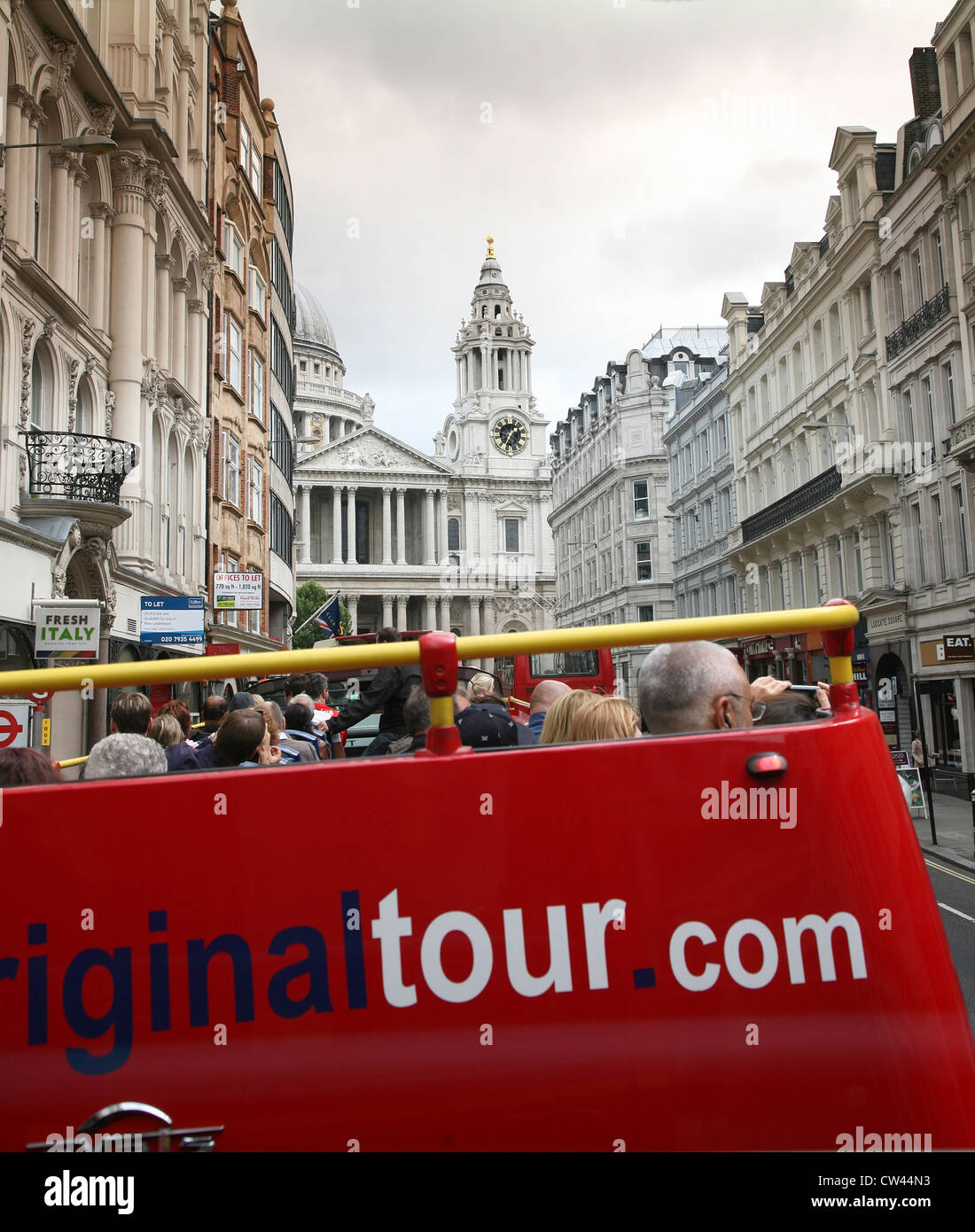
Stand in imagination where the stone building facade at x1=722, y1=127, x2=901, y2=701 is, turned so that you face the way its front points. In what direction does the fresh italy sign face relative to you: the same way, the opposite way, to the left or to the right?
to the left

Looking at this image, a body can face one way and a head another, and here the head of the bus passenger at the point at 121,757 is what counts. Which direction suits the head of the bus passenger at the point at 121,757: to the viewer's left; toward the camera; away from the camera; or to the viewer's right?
away from the camera

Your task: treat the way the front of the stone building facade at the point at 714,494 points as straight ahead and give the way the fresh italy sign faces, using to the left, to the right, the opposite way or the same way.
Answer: to the left

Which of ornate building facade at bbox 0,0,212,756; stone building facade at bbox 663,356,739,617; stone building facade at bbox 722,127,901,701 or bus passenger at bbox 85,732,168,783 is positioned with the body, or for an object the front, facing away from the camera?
the bus passenger

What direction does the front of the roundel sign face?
toward the camera

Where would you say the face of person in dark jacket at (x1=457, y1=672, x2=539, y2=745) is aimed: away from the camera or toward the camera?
away from the camera

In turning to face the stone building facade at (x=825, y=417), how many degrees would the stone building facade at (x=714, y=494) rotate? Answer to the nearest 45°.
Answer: approximately 45° to its left

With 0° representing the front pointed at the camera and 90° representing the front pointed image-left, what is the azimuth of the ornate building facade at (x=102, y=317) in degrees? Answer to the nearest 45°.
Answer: approximately 315°

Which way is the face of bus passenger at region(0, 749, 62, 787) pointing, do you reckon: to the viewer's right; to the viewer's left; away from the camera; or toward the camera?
away from the camera

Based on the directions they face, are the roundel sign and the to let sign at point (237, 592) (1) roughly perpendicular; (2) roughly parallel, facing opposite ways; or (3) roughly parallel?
roughly parallel

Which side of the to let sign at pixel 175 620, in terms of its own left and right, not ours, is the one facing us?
front

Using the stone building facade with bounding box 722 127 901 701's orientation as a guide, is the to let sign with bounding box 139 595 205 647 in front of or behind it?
in front

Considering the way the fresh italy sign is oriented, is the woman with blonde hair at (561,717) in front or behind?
in front

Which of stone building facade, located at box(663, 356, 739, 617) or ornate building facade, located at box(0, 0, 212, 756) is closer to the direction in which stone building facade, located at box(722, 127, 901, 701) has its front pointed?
the ornate building facade

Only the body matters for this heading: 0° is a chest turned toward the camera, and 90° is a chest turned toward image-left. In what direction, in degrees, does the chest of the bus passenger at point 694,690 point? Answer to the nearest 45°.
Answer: approximately 225°

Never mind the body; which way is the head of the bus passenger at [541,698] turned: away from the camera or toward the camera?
away from the camera

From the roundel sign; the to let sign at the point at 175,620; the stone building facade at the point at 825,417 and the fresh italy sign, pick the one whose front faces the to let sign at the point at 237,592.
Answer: the stone building facade
